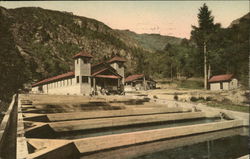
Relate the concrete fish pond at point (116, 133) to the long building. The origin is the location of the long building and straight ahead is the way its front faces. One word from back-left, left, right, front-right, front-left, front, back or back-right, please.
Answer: front-right

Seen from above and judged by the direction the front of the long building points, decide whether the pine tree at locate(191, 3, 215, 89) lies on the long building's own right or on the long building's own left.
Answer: on the long building's own left

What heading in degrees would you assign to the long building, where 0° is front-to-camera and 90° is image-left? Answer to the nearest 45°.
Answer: approximately 315°

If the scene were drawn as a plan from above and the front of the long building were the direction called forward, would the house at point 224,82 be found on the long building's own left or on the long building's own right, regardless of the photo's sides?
on the long building's own left
